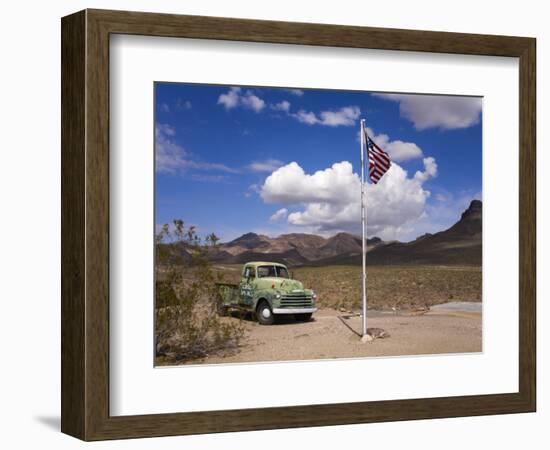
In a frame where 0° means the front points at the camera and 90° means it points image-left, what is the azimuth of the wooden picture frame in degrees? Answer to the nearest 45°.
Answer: approximately 315°
